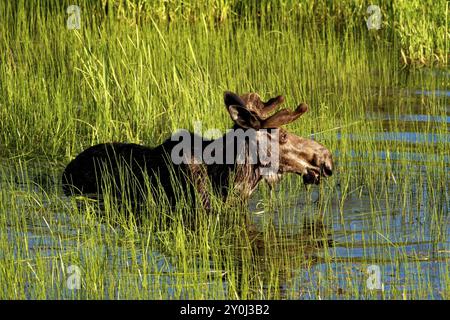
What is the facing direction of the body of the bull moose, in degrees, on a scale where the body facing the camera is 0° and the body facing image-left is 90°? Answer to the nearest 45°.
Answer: approximately 270°
